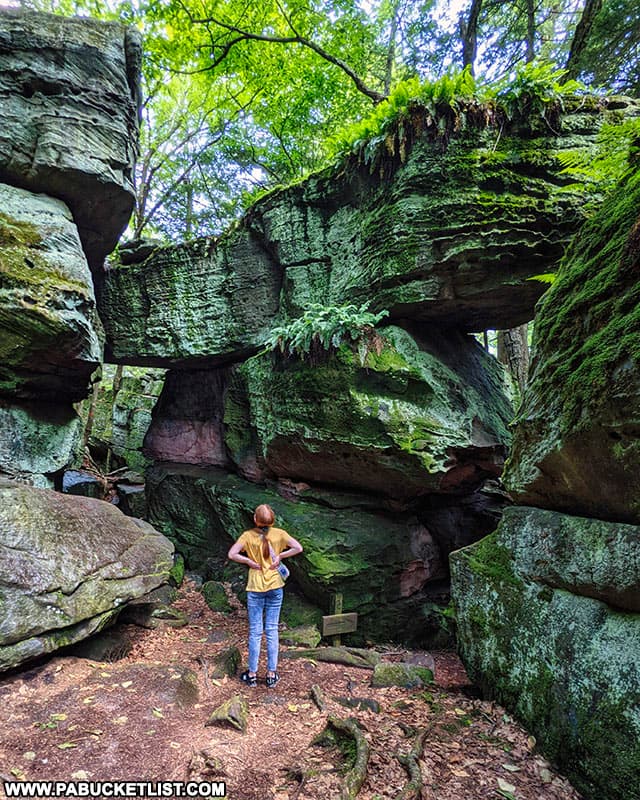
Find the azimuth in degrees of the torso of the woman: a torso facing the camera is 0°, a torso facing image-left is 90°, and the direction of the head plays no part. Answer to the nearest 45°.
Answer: approximately 180°

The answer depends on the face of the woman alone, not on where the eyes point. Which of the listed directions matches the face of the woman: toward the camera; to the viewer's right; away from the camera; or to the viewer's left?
away from the camera

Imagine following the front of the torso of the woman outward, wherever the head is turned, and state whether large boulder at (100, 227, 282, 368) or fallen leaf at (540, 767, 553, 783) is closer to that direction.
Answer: the large boulder

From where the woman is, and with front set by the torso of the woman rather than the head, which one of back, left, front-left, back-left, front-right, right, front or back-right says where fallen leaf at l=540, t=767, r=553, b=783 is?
back-right

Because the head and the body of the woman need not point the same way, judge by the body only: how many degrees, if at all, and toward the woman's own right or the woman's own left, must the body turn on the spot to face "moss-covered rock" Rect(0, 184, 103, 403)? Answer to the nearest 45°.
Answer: approximately 45° to the woman's own left

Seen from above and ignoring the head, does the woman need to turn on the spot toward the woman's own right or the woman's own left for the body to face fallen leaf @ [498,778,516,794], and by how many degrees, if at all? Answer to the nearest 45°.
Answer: approximately 135° to the woman's own right

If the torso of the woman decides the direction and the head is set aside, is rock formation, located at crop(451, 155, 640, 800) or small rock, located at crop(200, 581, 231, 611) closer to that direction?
the small rock

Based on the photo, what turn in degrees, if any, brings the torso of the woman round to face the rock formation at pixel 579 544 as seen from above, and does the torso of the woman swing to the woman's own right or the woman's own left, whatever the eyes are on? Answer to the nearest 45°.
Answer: approximately 135° to the woman's own right

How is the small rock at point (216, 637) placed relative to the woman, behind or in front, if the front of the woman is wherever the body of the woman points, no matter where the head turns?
in front

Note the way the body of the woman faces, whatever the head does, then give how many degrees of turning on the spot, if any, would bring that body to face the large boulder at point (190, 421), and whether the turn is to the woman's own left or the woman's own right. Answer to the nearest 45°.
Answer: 0° — they already face it
